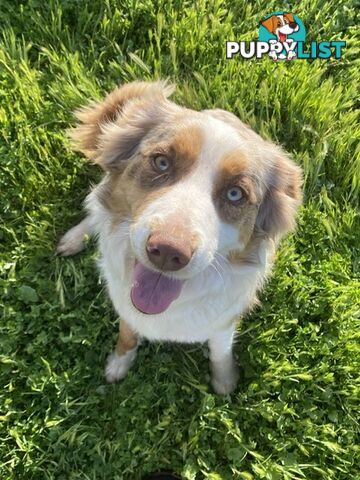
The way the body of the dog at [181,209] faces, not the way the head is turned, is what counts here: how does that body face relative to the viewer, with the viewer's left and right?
facing the viewer
